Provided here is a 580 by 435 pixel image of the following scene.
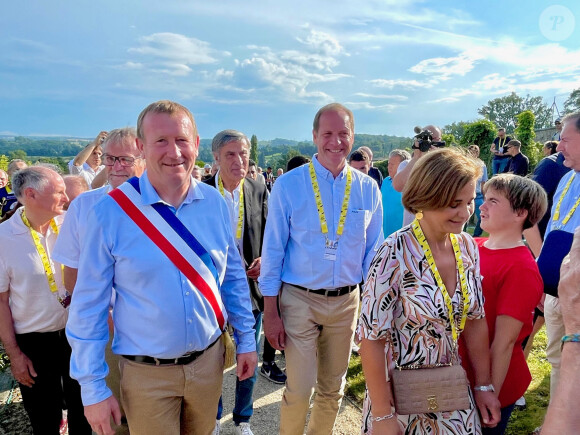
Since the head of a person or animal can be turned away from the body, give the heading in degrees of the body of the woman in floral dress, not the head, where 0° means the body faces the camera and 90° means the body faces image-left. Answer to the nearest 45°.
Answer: approximately 315°

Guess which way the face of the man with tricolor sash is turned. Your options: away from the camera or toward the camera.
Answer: toward the camera

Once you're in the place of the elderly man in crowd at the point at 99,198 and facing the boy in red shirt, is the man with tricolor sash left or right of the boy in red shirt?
right

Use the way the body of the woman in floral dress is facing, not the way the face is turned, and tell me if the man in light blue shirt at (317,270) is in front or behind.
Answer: behind
